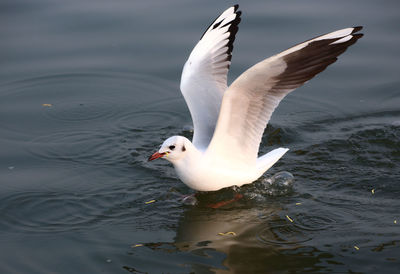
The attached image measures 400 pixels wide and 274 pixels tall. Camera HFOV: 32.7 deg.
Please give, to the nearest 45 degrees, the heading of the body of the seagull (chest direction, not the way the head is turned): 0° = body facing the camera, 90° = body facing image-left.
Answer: approximately 90°
